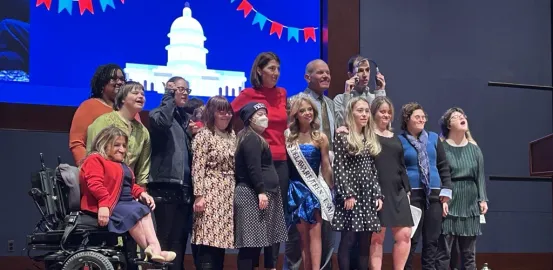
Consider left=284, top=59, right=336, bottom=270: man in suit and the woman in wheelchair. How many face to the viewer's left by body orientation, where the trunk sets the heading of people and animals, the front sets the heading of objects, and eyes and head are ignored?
0

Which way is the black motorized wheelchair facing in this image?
to the viewer's right

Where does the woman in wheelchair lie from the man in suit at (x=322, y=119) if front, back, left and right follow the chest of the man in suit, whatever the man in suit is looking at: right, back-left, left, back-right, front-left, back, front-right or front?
right

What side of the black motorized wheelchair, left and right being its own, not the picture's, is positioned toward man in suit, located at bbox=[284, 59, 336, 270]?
front

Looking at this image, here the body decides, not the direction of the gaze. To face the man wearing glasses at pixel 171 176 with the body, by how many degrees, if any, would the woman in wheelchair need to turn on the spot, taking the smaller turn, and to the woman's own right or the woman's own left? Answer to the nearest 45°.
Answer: approximately 90° to the woman's own left

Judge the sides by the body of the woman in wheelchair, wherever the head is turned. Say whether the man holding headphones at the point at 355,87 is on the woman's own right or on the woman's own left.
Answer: on the woman's own left

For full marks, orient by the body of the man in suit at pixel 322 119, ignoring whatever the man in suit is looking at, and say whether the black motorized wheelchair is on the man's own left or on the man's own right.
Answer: on the man's own right

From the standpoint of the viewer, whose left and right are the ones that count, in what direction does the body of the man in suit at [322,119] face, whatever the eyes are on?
facing the viewer and to the right of the viewer

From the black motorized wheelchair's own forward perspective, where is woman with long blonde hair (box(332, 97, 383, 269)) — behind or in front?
in front

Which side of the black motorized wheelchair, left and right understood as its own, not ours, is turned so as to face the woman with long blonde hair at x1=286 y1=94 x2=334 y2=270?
front

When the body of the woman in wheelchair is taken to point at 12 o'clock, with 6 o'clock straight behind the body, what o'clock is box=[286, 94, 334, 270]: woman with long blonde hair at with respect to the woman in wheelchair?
The woman with long blonde hair is roughly at 10 o'clock from the woman in wheelchair.
